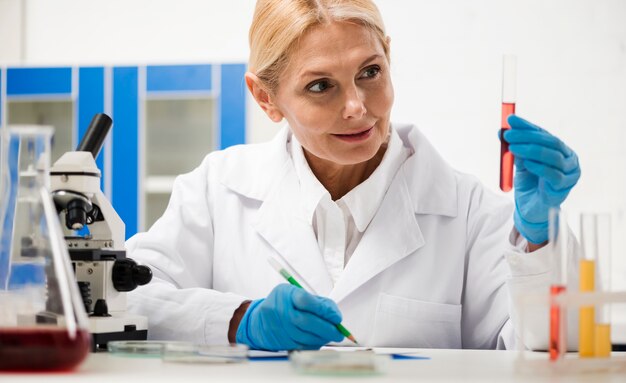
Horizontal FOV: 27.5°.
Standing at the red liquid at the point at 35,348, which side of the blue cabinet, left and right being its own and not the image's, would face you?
front

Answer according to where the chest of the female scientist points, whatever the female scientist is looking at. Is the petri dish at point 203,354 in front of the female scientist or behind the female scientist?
in front

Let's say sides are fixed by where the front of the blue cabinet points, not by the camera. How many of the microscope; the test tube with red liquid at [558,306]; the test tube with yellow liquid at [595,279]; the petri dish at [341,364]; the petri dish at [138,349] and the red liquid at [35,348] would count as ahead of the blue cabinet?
6

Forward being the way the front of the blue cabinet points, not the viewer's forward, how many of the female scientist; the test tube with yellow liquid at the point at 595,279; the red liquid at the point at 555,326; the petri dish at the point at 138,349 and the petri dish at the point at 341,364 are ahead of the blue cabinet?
5

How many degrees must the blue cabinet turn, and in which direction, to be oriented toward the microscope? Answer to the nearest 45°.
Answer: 0° — it already faces it

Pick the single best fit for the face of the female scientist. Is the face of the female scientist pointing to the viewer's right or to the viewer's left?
to the viewer's right

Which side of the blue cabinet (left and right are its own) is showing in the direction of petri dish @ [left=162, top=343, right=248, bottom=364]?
front

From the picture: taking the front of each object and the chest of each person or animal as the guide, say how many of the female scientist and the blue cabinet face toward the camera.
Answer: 2

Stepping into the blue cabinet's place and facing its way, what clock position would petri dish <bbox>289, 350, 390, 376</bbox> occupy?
The petri dish is roughly at 12 o'clock from the blue cabinet.

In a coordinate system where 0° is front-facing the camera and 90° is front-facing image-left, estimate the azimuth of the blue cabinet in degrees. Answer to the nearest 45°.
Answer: approximately 0°

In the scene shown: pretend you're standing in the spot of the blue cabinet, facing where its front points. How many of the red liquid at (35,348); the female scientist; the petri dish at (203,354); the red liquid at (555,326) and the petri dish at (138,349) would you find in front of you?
5

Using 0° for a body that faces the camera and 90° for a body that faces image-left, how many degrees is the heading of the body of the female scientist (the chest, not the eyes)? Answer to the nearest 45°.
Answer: approximately 0°
